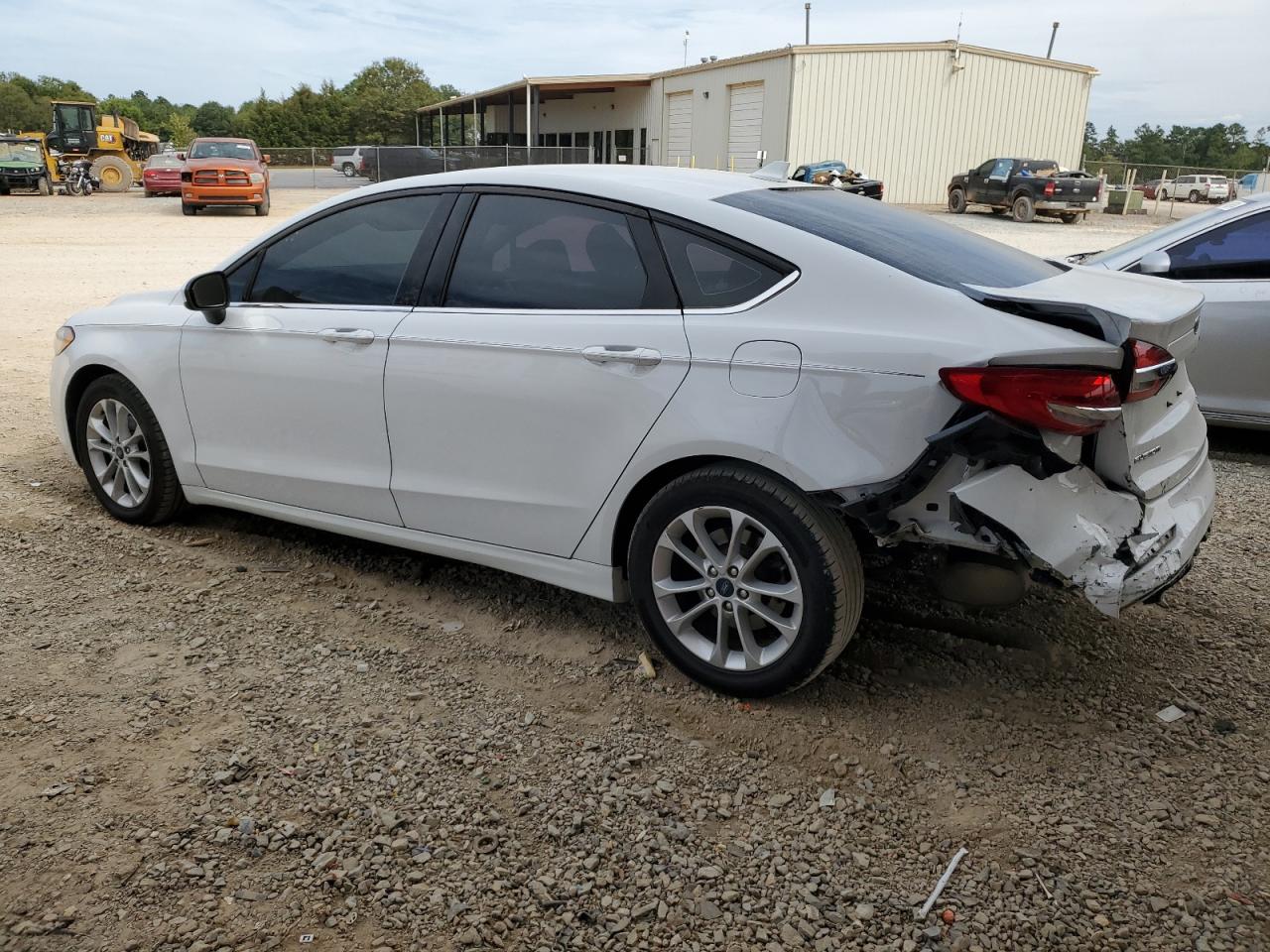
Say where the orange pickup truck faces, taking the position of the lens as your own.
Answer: facing the viewer

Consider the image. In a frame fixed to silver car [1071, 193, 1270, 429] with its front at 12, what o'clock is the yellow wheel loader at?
The yellow wheel loader is roughly at 1 o'clock from the silver car.

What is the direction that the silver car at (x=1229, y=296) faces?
to the viewer's left

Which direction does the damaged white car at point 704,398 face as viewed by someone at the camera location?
facing away from the viewer and to the left of the viewer

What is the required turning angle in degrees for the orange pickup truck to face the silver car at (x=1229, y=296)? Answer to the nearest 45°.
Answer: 0° — it already faces it

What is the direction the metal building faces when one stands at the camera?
facing the viewer and to the left of the viewer

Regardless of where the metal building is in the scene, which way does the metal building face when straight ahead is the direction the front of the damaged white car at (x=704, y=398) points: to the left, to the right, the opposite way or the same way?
to the left

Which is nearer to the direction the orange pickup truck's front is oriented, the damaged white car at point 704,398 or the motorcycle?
the damaged white car

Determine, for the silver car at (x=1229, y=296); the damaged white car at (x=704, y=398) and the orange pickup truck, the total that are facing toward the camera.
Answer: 1

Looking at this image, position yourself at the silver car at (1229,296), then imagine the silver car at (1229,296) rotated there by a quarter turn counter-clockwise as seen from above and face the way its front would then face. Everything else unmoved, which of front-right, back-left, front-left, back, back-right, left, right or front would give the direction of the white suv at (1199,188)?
back

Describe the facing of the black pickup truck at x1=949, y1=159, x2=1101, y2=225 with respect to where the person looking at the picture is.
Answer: facing away from the viewer and to the left of the viewer

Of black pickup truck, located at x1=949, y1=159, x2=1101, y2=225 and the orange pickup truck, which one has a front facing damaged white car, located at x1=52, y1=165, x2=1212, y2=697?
the orange pickup truck

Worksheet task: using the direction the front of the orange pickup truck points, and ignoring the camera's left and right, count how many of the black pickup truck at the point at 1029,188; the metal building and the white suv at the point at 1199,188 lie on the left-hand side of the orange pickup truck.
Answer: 3

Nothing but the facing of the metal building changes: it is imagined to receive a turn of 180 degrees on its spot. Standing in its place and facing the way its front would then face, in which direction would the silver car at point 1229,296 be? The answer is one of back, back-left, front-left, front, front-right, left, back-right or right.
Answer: back-right

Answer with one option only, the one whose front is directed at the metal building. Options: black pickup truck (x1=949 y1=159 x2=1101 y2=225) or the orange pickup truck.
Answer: the black pickup truck

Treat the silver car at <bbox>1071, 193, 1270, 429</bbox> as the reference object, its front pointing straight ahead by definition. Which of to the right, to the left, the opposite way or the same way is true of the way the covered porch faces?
to the left
